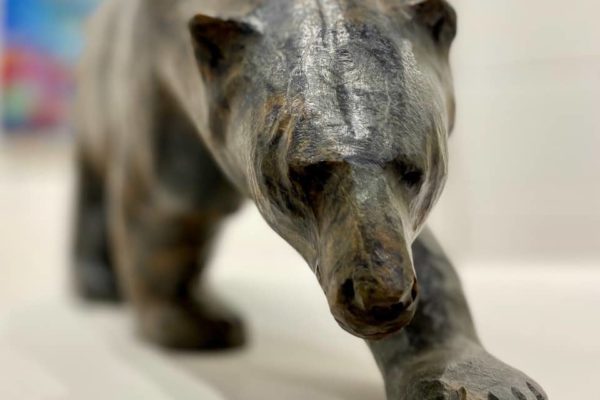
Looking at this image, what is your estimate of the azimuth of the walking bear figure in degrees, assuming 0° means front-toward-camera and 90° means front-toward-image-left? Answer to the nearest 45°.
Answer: approximately 315°
